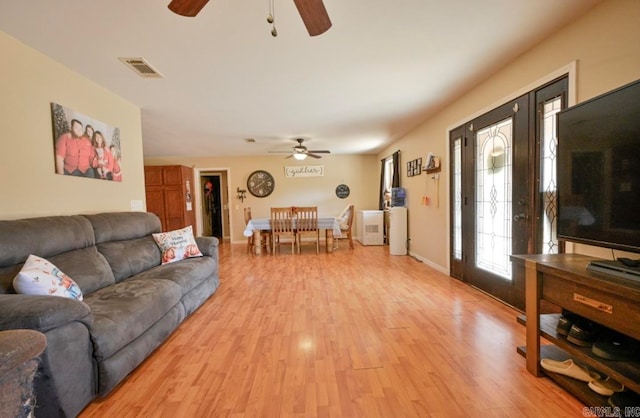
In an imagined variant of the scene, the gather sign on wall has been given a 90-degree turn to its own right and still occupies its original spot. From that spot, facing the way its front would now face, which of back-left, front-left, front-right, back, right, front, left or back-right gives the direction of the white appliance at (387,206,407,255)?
back-left

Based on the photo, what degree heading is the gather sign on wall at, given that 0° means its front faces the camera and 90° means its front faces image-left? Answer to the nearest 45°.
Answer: approximately 0°

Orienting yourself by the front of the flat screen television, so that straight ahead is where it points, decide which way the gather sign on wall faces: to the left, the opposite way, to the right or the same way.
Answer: to the left

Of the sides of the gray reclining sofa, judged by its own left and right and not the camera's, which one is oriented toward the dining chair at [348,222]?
left

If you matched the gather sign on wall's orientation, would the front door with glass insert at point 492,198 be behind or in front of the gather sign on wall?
in front

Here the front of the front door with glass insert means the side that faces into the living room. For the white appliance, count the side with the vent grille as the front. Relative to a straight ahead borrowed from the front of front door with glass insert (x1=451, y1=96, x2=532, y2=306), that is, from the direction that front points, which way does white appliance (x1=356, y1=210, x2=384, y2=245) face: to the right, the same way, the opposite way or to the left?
to the left

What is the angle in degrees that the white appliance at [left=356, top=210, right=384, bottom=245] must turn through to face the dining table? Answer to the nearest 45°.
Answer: approximately 45° to its right

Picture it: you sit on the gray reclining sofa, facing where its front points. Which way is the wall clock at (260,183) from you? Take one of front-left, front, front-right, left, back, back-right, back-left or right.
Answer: left

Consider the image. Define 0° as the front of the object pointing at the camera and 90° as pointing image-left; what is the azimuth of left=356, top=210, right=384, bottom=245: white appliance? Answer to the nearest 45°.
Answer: approximately 0°

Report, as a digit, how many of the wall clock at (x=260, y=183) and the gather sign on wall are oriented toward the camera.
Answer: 2

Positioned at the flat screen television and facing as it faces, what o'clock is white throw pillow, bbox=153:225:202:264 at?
The white throw pillow is roughly at 1 o'clock from the flat screen television.

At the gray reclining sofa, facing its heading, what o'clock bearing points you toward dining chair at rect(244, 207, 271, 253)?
The dining chair is roughly at 9 o'clock from the gray reclining sofa.

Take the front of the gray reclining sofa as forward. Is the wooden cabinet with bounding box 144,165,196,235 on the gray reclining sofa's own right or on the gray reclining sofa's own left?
on the gray reclining sofa's own left
